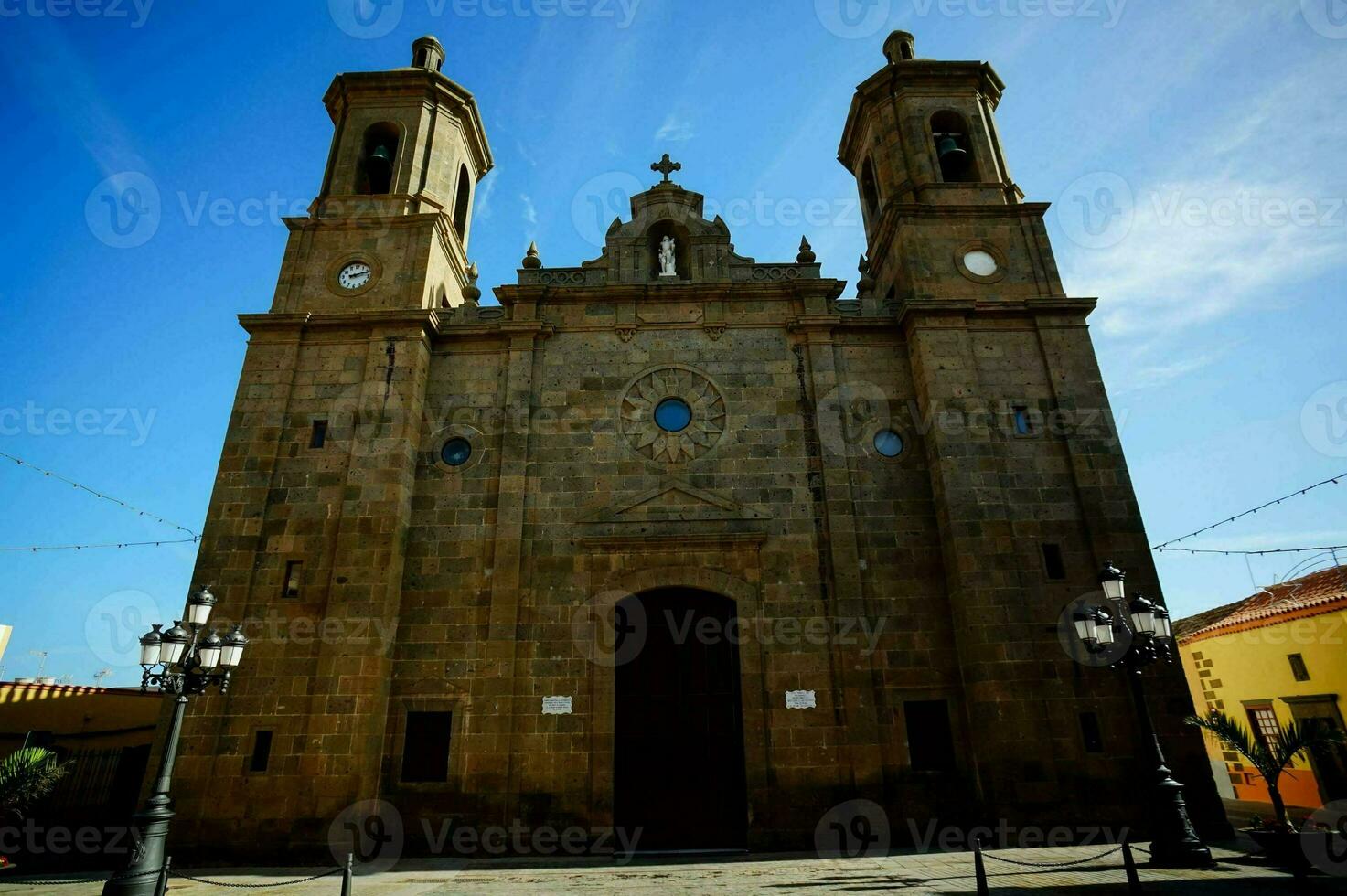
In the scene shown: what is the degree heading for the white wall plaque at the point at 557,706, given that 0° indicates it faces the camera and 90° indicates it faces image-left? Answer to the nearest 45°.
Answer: approximately 0°

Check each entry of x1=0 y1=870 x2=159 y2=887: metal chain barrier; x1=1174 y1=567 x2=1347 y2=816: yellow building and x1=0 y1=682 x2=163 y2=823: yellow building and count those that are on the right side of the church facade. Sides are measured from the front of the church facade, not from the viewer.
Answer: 2

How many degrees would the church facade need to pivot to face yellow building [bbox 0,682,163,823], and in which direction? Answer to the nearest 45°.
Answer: approximately 90° to its right

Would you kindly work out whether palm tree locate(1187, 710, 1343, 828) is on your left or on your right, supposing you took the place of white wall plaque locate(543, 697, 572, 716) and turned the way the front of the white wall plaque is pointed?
on your left

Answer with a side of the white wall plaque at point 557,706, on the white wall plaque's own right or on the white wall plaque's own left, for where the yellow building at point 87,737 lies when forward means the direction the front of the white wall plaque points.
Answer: on the white wall plaque's own right

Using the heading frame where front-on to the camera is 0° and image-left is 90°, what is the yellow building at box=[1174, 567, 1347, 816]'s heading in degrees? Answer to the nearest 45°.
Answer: approximately 45°

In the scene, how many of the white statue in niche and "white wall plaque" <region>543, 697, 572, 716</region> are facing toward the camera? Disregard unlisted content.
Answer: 2

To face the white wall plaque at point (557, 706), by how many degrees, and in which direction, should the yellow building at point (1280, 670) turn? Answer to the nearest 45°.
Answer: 0° — it already faces it

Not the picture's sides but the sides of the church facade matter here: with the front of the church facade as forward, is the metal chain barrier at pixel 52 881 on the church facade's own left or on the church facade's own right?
on the church facade's own right

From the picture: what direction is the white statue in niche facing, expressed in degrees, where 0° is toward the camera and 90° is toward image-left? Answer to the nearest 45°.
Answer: approximately 0°

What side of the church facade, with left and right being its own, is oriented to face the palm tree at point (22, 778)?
right

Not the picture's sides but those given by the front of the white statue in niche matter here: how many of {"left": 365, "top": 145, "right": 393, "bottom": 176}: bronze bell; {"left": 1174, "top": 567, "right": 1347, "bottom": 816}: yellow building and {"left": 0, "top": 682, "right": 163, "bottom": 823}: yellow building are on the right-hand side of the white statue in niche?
2
